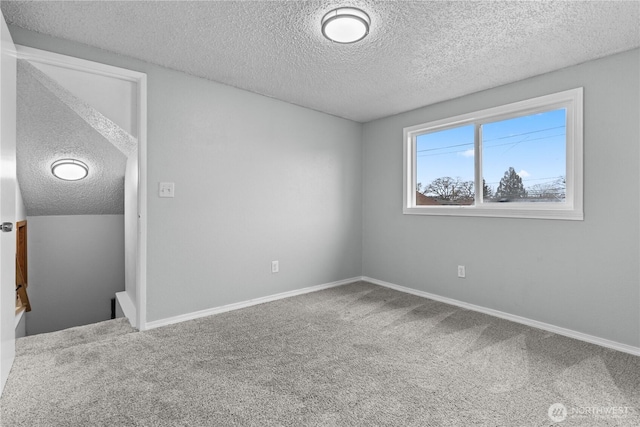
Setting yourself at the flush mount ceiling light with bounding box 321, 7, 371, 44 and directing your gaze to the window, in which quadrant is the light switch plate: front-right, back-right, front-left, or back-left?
back-left

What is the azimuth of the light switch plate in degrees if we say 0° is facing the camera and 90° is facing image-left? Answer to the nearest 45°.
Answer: approximately 0°

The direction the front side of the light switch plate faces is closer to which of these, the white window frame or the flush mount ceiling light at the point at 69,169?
the white window frame

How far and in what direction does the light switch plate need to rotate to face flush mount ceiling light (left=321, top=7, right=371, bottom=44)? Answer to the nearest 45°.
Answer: approximately 45° to its left

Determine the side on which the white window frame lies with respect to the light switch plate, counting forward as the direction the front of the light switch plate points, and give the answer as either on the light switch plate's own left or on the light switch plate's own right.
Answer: on the light switch plate's own left

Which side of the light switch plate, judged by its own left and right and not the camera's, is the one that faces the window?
left

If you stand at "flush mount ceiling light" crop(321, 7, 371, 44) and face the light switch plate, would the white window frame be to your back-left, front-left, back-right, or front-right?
back-right

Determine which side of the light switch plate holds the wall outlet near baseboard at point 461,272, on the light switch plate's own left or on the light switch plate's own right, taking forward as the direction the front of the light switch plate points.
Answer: on the light switch plate's own left
